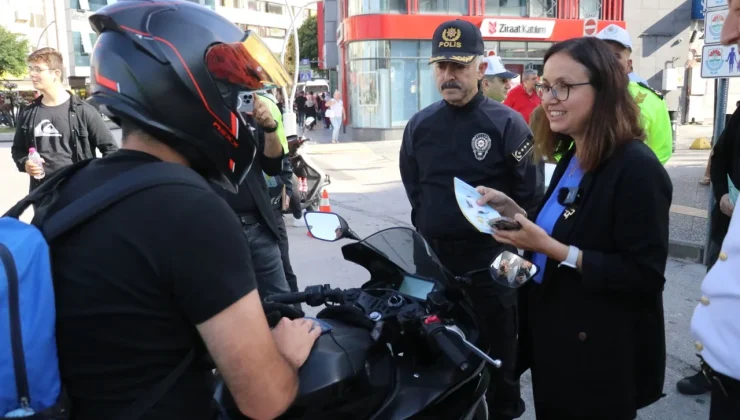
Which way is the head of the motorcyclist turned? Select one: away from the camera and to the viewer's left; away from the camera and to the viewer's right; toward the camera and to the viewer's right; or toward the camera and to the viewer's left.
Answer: away from the camera and to the viewer's right

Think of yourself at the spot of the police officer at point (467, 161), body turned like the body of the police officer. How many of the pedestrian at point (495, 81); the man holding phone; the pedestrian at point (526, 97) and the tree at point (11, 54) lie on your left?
0

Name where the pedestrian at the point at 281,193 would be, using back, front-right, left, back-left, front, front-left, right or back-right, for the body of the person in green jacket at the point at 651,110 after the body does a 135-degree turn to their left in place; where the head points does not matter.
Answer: back

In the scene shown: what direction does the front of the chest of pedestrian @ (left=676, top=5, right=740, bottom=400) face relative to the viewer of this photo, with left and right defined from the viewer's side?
facing to the left of the viewer

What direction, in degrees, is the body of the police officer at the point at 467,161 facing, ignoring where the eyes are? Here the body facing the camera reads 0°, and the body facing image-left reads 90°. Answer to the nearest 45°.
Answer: approximately 45°

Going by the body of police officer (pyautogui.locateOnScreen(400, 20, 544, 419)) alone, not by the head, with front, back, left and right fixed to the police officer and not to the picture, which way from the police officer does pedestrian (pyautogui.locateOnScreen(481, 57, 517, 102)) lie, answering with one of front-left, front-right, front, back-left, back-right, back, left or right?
back-right

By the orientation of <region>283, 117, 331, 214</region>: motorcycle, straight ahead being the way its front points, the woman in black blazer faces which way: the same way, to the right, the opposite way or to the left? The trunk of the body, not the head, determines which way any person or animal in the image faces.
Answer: to the right

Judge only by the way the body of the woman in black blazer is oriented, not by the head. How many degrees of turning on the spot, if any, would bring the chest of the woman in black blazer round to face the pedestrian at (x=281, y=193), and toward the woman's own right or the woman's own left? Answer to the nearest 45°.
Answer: approximately 90° to the woman's own right

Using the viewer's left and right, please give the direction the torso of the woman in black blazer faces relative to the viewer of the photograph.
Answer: facing the viewer and to the left of the viewer

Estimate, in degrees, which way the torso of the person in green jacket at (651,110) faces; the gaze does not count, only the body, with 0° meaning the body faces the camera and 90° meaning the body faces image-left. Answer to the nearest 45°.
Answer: approximately 45°

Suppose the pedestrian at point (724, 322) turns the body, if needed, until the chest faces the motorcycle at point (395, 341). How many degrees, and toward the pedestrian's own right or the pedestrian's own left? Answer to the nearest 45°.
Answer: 0° — they already face it

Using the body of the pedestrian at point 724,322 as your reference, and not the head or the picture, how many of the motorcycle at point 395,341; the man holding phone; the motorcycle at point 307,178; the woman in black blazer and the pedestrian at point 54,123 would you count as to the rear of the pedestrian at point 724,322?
0
